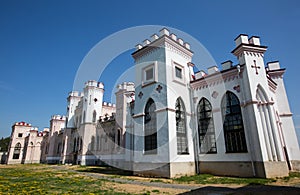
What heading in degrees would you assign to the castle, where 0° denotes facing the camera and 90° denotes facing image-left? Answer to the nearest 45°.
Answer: approximately 45°
